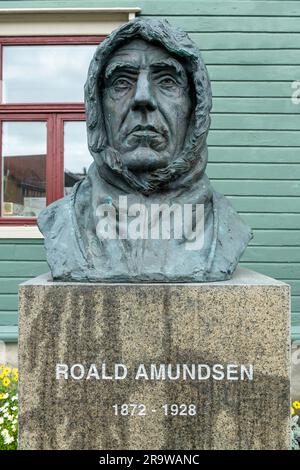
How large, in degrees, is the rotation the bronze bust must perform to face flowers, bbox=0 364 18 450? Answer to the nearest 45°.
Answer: approximately 135° to its right

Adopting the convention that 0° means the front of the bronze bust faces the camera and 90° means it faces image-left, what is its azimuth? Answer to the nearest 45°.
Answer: approximately 0°
